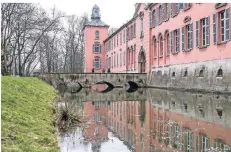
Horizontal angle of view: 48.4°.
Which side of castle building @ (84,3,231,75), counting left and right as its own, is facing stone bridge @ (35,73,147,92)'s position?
front

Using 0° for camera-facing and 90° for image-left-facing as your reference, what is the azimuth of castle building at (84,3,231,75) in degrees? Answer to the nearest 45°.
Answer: approximately 45°
